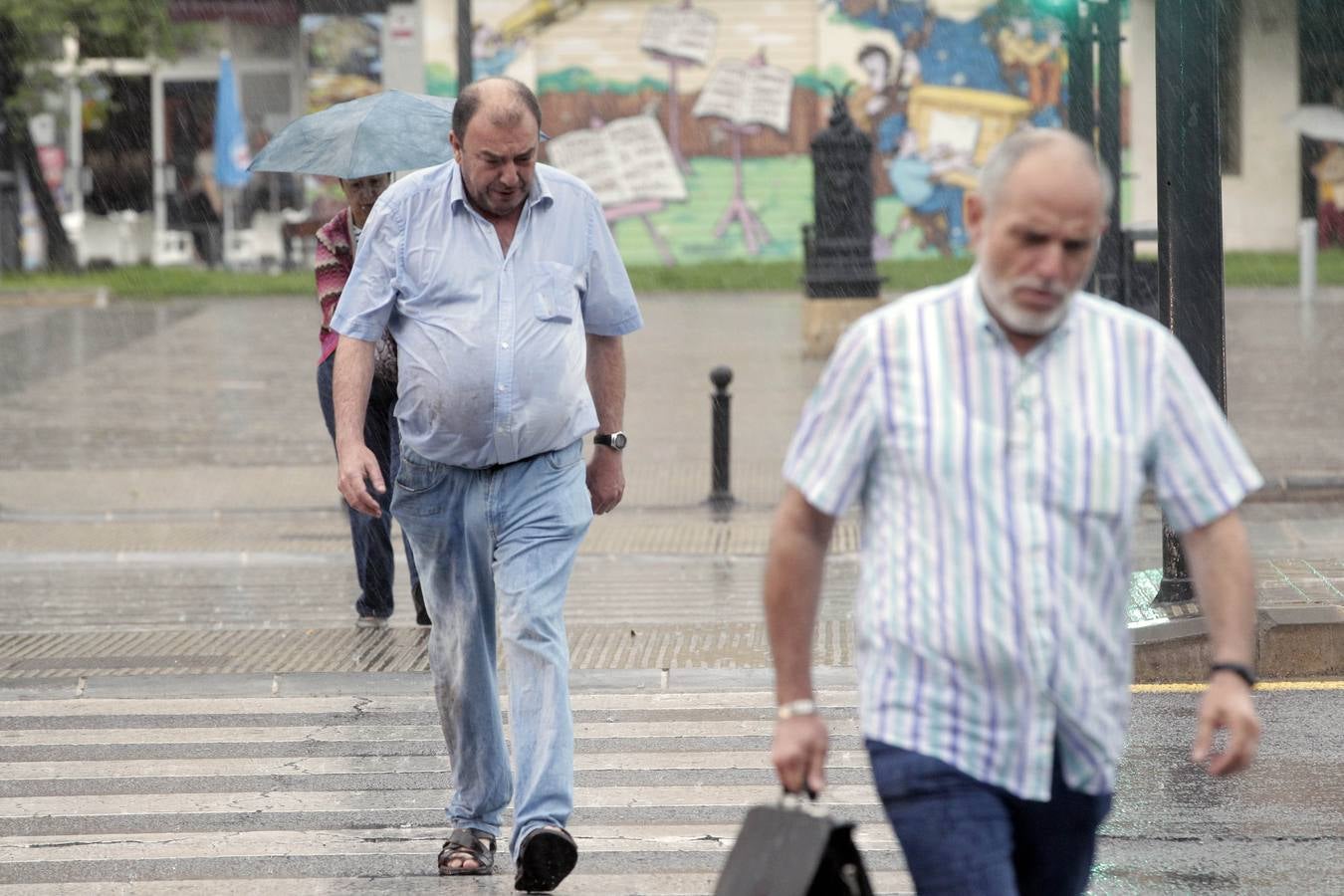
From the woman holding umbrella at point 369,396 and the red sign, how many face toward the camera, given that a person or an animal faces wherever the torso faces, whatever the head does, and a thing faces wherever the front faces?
2

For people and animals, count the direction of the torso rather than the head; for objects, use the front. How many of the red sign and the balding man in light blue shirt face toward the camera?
2

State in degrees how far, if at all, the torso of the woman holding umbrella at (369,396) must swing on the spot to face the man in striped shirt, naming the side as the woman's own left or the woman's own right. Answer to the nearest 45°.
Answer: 0° — they already face them

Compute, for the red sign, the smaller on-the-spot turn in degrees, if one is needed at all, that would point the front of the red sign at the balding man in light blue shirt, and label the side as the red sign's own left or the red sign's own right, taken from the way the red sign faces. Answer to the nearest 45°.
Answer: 0° — it already faces them

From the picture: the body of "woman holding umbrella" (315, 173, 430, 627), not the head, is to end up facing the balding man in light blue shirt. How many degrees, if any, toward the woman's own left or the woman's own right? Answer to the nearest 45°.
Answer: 0° — they already face them

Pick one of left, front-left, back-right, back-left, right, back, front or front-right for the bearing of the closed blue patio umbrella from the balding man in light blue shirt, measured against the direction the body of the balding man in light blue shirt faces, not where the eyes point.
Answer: back

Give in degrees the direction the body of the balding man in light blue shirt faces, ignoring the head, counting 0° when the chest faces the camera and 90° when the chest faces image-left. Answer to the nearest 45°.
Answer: approximately 0°

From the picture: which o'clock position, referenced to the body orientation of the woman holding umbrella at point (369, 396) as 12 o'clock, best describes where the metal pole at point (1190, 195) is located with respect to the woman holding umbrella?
The metal pole is roughly at 9 o'clock from the woman holding umbrella.

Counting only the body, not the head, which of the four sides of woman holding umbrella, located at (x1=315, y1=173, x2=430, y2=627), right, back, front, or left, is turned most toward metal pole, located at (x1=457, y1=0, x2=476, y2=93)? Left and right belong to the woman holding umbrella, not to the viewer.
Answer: back
